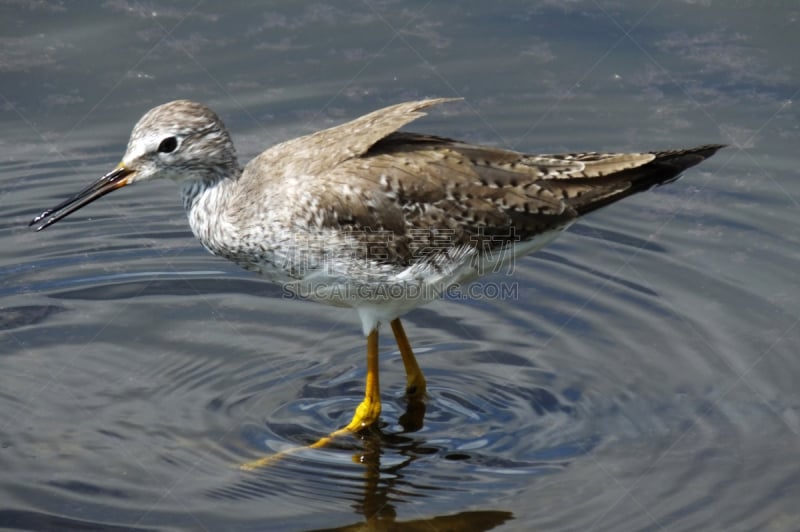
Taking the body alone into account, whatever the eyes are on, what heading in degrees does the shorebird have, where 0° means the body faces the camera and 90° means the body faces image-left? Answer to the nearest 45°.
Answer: approximately 90°
